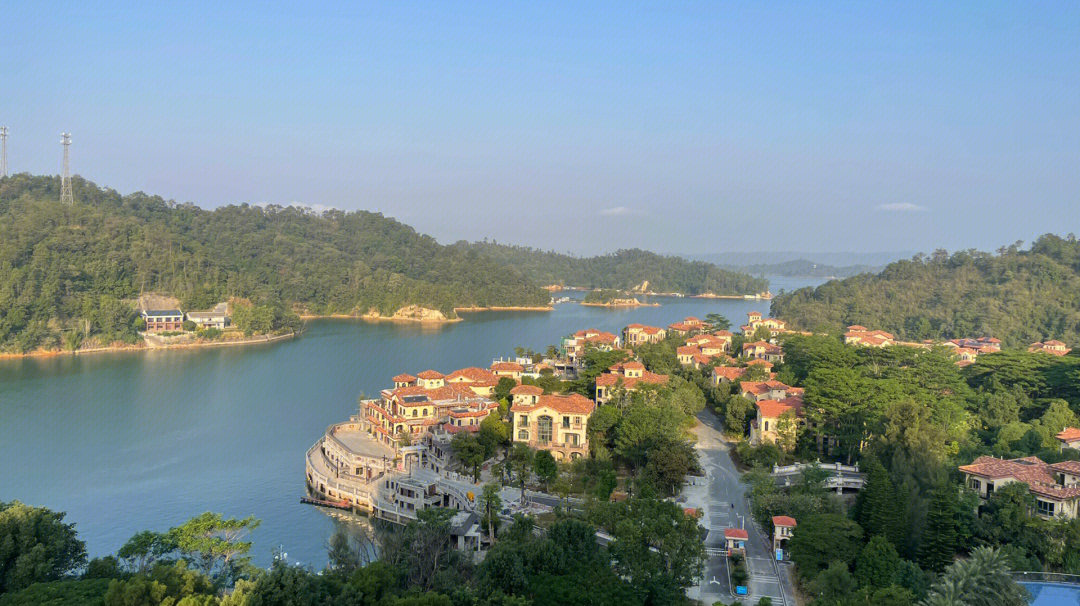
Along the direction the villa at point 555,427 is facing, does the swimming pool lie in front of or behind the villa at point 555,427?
in front

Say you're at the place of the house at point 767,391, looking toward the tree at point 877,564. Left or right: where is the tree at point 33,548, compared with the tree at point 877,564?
right

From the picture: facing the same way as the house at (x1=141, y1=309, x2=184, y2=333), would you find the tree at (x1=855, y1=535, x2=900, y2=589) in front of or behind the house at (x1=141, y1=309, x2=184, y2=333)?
in front

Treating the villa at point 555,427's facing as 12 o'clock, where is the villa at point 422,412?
the villa at point 422,412 is roughly at 4 o'clock from the villa at point 555,427.

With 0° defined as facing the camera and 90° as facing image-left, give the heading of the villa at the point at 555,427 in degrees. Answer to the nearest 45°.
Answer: approximately 0°

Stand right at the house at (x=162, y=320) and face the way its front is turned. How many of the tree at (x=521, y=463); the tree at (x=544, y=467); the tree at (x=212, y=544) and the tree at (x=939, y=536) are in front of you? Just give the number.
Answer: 4

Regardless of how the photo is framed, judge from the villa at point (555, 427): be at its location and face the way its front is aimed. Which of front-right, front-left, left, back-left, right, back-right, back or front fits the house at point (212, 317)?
back-right

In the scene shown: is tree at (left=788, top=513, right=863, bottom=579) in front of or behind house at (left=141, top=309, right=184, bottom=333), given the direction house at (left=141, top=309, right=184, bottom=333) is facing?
in front

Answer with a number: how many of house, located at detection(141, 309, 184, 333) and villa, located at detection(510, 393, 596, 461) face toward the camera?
2

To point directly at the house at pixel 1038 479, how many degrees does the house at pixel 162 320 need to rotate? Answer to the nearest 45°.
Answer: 0° — it already faces it

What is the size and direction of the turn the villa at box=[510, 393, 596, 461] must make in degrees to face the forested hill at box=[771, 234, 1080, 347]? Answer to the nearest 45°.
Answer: approximately 135° to its left
